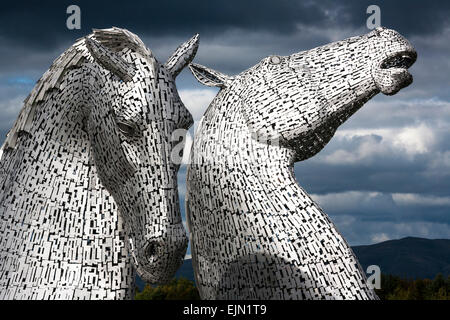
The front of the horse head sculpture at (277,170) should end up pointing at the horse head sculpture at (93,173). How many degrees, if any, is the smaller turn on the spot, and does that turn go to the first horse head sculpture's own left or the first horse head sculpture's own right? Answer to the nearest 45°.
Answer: approximately 135° to the first horse head sculpture's own right

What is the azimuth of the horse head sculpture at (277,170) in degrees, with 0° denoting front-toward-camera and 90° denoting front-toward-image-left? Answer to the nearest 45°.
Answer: approximately 270°

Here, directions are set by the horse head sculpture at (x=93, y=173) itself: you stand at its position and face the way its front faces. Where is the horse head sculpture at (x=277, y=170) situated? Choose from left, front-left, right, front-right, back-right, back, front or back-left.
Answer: left

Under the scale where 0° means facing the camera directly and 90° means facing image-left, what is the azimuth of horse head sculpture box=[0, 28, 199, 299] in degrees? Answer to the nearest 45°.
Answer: approximately 315°
